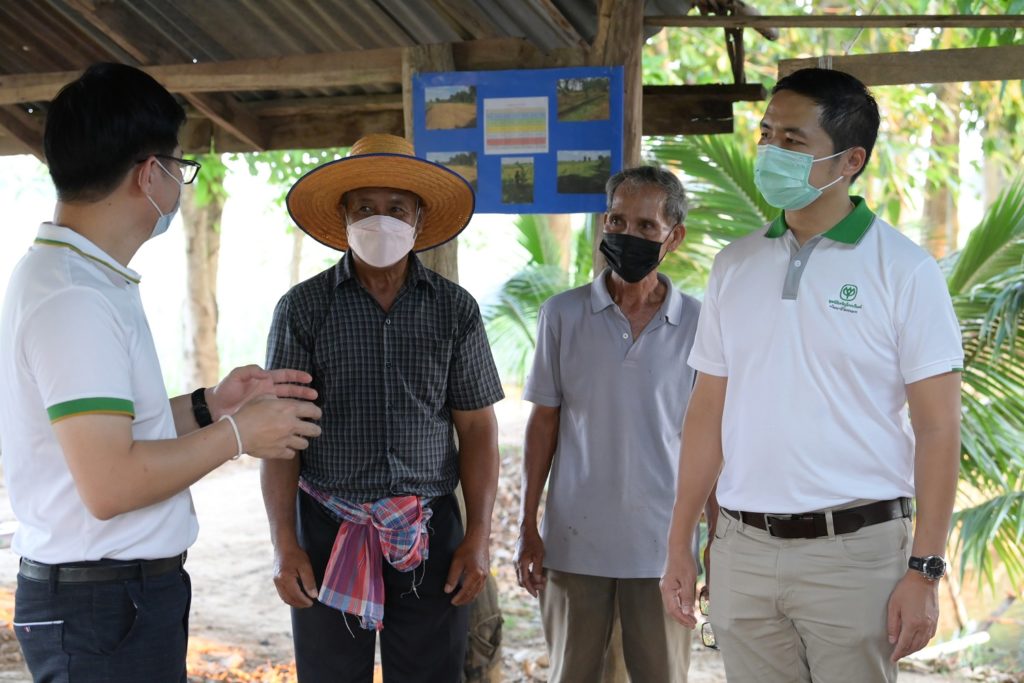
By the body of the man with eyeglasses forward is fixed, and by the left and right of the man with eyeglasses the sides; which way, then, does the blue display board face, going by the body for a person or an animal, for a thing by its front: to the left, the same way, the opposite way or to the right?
to the right

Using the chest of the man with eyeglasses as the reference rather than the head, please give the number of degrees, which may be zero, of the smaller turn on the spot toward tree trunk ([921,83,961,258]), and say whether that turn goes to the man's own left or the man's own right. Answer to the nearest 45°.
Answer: approximately 45° to the man's own left

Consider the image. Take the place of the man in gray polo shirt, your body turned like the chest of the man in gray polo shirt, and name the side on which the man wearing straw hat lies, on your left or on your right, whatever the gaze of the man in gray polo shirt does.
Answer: on your right

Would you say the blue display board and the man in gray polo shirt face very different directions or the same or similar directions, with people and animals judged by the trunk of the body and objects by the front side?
same or similar directions

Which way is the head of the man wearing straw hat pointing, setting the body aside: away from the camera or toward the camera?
toward the camera

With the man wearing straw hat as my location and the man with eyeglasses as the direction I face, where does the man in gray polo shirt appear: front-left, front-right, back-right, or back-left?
back-left

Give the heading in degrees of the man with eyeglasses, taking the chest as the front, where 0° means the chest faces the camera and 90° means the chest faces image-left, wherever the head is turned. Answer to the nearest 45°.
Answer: approximately 270°

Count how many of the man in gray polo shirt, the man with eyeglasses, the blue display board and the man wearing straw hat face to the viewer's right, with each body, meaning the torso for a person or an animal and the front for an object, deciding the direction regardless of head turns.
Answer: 1

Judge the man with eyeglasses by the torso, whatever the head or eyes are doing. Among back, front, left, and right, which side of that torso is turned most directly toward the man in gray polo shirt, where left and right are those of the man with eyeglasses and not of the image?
front

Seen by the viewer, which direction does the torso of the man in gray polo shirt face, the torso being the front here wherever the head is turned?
toward the camera

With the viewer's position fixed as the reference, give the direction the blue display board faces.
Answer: facing the viewer

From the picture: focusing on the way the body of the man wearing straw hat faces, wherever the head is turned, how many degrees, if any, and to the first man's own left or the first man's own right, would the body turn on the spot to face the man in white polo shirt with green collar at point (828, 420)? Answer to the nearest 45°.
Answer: approximately 45° to the first man's own left

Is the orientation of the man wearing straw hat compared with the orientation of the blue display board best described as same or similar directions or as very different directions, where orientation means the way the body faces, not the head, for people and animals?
same or similar directions

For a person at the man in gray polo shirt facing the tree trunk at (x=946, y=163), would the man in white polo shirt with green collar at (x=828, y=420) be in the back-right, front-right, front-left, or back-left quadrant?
back-right

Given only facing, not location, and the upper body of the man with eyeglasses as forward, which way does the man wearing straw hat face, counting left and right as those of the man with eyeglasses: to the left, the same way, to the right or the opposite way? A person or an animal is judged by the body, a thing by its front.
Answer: to the right
